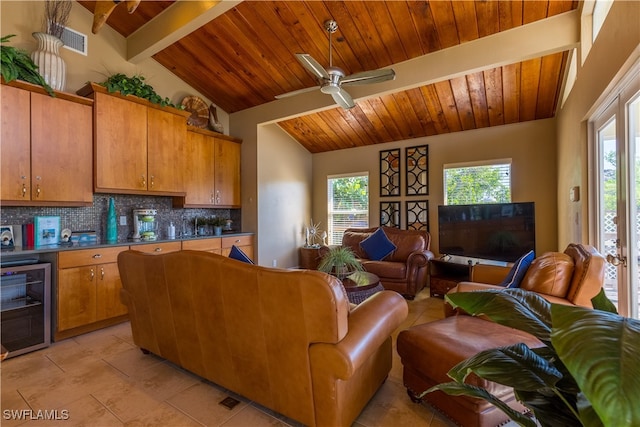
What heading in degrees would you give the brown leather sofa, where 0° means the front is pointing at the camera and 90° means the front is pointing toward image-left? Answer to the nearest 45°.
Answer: approximately 225°

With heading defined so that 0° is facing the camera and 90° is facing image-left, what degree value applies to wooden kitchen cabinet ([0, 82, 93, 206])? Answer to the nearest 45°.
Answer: approximately 315°

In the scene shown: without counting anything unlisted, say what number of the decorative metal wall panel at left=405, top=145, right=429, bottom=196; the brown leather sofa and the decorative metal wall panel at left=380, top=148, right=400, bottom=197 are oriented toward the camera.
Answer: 2

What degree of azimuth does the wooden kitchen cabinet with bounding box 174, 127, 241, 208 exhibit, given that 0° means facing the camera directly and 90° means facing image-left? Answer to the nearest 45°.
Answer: approximately 315°

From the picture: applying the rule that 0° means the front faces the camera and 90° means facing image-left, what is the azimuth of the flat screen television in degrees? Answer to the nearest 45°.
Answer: approximately 45°

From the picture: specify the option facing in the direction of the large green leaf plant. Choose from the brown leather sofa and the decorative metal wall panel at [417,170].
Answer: the decorative metal wall panel

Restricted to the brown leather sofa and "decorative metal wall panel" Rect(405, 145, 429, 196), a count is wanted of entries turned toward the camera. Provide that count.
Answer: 1

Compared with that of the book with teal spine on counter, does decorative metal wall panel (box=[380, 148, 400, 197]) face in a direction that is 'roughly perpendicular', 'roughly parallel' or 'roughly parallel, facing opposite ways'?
roughly perpendicular

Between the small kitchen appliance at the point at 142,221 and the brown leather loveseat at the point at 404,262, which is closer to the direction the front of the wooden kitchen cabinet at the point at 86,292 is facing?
the brown leather loveseat
